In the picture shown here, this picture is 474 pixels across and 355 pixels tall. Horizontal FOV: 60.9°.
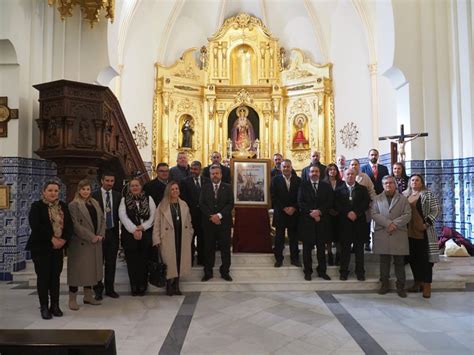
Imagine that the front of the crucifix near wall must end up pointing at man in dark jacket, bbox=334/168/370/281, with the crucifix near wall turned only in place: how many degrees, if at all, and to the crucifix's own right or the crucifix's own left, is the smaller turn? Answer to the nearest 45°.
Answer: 0° — it already faces them

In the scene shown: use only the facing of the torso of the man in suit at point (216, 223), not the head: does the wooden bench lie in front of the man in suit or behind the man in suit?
in front

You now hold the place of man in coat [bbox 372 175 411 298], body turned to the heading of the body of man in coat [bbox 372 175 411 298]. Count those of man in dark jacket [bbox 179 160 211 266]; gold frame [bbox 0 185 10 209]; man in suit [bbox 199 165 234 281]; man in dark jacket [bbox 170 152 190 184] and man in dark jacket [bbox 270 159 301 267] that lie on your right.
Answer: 5

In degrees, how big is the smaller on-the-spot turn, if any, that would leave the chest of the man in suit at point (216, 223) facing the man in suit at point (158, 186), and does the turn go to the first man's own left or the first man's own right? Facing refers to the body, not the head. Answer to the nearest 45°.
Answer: approximately 90° to the first man's own right

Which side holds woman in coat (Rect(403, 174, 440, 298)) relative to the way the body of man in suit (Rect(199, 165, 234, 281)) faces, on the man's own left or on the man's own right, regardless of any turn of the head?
on the man's own left

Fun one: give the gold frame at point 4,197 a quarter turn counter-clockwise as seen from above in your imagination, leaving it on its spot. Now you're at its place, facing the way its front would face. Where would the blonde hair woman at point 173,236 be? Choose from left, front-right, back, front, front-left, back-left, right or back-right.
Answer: front-right

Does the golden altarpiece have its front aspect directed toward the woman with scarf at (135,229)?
yes

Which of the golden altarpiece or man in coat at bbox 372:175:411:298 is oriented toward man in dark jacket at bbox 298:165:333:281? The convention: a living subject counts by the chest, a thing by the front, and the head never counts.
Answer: the golden altarpiece

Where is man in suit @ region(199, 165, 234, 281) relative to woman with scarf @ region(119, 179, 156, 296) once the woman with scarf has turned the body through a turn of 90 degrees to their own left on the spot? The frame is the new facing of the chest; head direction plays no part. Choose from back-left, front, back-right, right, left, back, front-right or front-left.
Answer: front

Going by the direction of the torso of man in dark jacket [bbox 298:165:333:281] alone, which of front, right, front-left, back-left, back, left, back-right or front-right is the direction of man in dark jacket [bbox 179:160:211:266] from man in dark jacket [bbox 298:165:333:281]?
right

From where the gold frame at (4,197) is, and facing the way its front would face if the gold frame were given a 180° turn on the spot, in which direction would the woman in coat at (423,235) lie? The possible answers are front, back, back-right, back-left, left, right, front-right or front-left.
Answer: back-right

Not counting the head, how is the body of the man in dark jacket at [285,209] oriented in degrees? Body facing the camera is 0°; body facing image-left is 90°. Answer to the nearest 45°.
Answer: approximately 0°

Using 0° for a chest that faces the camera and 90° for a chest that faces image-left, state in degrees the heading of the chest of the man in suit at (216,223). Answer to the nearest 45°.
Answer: approximately 0°
